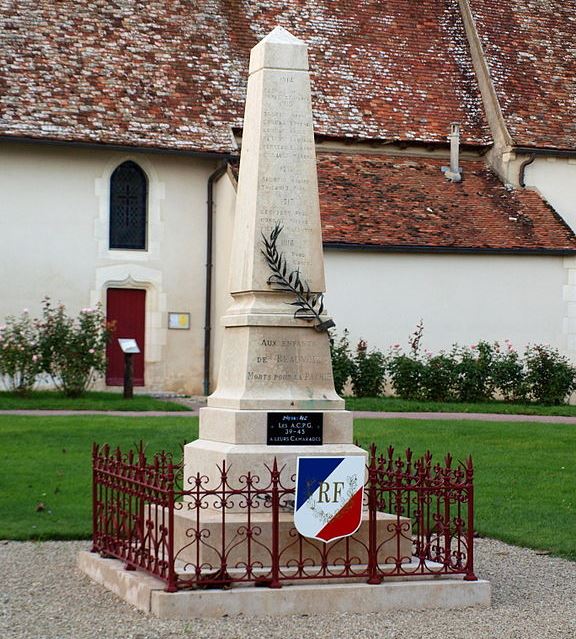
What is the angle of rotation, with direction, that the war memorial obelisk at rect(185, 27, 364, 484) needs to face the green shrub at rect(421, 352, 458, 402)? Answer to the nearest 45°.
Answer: approximately 180°

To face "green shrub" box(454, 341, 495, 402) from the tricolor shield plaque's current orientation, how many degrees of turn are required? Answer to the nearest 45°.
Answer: approximately 180°

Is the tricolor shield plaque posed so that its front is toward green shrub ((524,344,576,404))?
no

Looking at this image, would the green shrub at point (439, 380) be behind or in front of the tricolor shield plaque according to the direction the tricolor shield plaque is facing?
behind

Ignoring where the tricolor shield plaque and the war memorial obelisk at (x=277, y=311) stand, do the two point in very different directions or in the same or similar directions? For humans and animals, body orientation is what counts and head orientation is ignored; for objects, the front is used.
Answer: same or similar directions

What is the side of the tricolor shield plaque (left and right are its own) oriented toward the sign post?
back

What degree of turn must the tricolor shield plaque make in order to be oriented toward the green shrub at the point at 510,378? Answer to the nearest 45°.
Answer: approximately 180°

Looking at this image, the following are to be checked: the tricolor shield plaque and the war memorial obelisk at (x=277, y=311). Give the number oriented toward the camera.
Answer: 2

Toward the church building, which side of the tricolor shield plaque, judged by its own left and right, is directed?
back

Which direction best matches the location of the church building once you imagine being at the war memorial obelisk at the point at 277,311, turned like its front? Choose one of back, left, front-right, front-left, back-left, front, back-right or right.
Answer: back

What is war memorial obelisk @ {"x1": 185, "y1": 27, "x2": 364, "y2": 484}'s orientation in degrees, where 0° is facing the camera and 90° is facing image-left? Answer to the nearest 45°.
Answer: approximately 0°

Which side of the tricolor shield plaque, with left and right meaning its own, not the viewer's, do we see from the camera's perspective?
front

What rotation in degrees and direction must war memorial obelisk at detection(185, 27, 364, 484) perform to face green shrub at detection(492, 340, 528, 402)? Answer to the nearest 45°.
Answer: approximately 180°

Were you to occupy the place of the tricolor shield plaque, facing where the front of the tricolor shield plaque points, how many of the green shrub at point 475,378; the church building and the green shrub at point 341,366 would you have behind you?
3
